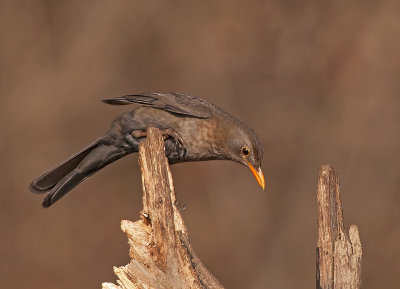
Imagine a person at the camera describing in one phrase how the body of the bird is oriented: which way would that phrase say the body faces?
to the viewer's right
